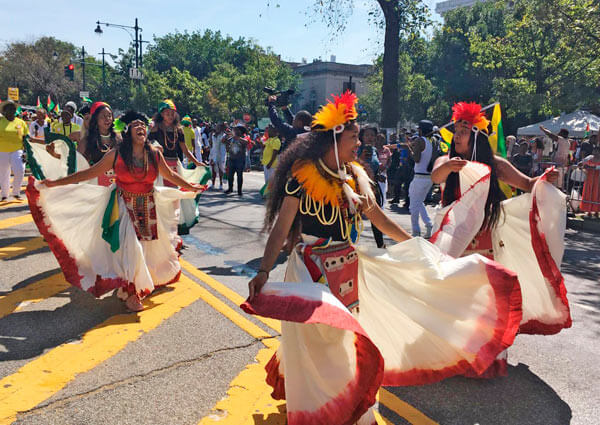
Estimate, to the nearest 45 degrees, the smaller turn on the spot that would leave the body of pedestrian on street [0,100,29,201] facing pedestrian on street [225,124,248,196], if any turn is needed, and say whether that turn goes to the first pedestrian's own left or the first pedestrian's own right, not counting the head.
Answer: approximately 90° to the first pedestrian's own left

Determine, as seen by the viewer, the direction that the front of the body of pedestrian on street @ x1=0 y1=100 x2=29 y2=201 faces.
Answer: toward the camera

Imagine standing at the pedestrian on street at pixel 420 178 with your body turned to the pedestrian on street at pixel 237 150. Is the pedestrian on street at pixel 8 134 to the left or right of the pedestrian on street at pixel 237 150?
left

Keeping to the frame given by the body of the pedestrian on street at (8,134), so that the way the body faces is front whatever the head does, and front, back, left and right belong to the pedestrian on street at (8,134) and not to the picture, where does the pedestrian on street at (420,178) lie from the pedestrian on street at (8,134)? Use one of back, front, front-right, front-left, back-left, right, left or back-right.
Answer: front-left

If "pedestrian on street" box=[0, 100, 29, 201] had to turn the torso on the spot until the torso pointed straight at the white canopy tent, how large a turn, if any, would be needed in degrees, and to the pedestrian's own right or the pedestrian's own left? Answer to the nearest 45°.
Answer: approximately 90° to the pedestrian's own left

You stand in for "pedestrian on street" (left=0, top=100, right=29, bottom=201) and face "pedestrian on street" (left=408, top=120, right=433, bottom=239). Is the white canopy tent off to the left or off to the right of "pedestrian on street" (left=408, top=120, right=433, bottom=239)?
left
